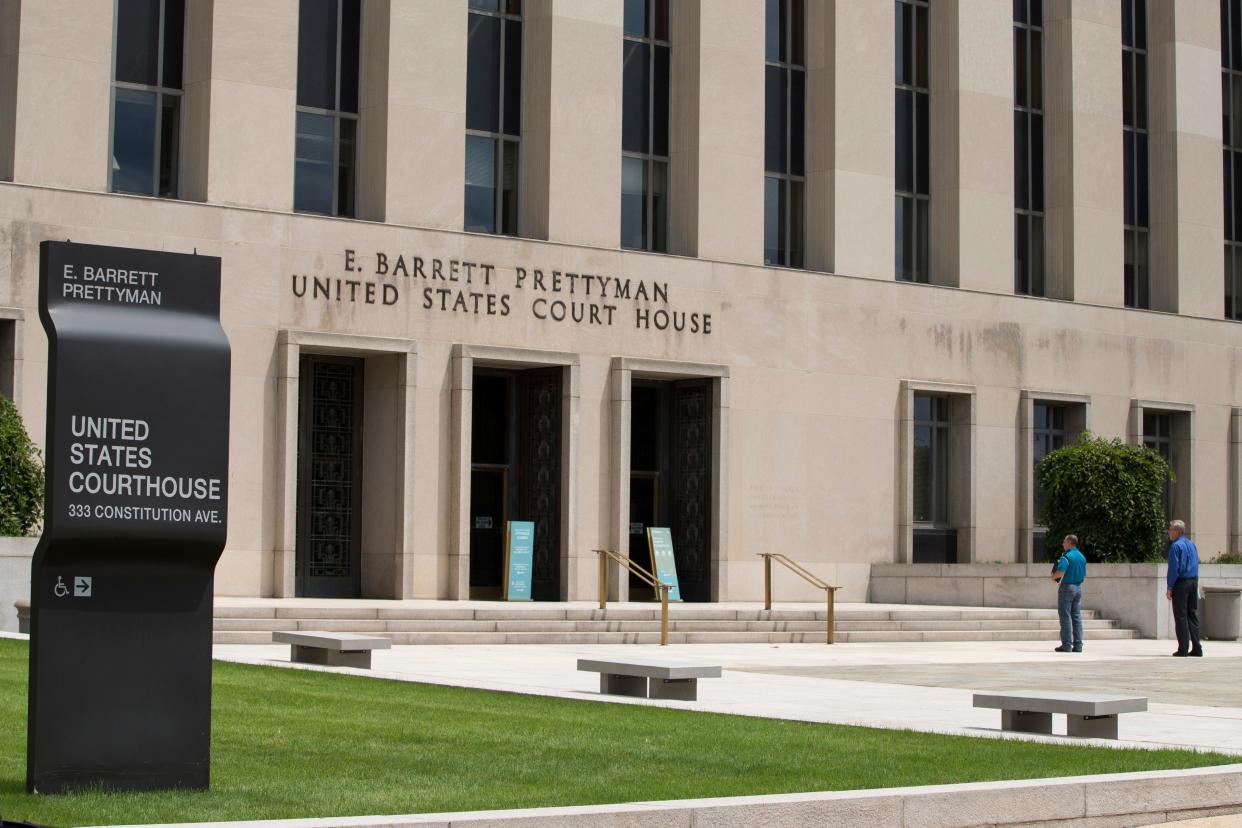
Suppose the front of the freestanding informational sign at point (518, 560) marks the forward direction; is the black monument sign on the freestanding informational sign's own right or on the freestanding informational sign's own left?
on the freestanding informational sign's own right

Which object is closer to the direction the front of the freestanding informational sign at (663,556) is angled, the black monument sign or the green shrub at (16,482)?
the black monument sign

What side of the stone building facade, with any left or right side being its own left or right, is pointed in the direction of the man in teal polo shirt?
front

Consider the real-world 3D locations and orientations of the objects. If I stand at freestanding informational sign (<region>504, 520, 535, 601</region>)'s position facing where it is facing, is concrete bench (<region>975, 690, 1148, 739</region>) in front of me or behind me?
in front

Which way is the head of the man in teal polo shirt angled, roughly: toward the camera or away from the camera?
away from the camera

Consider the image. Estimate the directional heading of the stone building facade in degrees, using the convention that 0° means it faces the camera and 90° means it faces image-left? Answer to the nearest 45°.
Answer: approximately 315°

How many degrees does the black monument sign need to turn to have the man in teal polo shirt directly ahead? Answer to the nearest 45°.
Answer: approximately 90° to its left

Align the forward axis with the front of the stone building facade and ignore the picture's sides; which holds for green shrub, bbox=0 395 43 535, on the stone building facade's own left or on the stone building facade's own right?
on the stone building facade's own right

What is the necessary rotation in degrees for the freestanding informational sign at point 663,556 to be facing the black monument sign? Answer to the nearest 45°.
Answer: approximately 45° to its right
